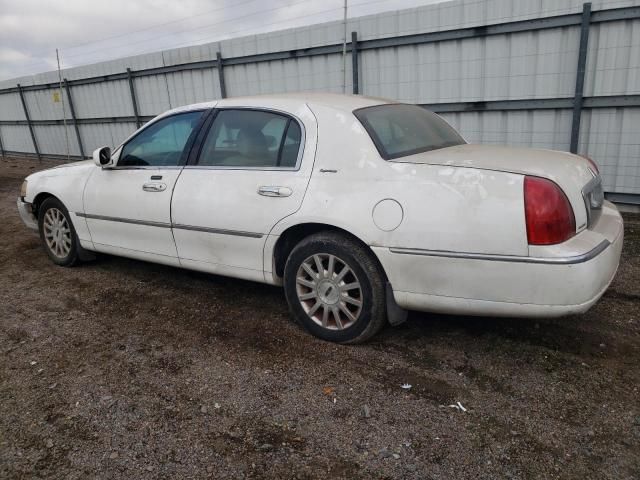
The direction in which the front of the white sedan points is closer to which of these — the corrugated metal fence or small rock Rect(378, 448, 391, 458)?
the corrugated metal fence

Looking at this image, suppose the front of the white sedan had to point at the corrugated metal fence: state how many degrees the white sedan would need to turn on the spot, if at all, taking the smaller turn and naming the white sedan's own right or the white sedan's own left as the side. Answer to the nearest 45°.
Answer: approximately 90° to the white sedan's own right

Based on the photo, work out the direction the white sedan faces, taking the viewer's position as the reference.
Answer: facing away from the viewer and to the left of the viewer

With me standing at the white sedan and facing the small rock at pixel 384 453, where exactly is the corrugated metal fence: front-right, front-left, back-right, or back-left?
back-left
